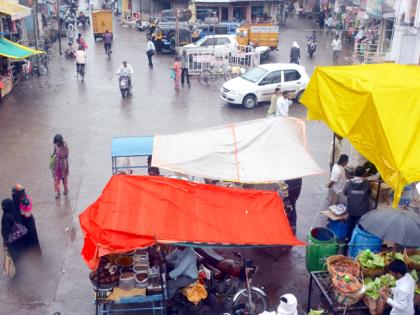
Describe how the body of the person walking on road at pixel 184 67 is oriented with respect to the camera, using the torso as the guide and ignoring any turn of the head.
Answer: away from the camera

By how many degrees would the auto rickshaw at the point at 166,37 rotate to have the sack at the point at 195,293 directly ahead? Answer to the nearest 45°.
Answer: approximately 45° to its left

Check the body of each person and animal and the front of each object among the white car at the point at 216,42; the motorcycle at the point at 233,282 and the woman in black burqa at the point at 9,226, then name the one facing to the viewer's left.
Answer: the white car

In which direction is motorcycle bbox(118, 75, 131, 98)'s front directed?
toward the camera

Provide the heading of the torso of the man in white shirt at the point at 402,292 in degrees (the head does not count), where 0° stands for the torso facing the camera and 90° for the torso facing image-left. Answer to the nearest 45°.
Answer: approximately 90°

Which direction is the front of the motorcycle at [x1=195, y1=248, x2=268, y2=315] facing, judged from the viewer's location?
facing the viewer and to the right of the viewer

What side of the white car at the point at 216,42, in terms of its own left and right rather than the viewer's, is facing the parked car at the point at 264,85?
left

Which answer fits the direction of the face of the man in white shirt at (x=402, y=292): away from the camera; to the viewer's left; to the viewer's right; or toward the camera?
to the viewer's left

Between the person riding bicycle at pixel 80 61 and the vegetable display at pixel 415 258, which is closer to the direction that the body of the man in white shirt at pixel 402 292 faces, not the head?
the person riding bicycle
